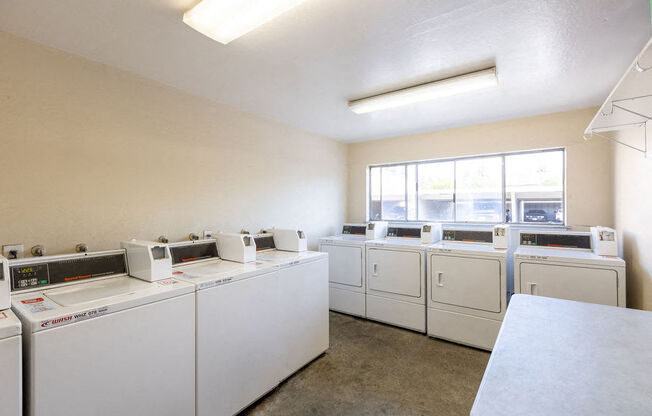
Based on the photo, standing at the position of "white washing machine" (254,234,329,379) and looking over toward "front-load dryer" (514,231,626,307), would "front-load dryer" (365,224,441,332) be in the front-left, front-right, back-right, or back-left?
front-left

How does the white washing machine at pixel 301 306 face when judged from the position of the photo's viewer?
facing the viewer and to the right of the viewer

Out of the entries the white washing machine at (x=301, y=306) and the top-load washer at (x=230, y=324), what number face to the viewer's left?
0

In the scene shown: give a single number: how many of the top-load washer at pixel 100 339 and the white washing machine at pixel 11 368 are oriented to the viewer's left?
0

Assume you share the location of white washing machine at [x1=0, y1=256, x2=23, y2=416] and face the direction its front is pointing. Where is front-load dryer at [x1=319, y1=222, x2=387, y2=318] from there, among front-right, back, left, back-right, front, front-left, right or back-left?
left

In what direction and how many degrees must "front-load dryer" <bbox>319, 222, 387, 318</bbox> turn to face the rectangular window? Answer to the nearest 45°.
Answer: approximately 135° to its left

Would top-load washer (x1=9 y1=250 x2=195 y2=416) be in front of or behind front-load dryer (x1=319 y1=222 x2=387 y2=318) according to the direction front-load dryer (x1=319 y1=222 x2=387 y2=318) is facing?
in front

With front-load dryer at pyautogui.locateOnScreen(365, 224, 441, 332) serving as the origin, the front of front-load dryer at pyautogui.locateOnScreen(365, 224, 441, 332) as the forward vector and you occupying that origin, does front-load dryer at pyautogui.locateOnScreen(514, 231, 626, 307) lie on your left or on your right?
on your left

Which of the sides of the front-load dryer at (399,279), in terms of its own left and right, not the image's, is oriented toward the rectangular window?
back

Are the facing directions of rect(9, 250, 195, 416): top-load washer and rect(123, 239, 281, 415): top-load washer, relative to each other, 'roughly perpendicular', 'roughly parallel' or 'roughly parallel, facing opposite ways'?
roughly parallel

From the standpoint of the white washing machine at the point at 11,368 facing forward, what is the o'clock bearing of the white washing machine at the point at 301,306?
the white washing machine at the point at 301,306 is roughly at 9 o'clock from the white washing machine at the point at 11,368.

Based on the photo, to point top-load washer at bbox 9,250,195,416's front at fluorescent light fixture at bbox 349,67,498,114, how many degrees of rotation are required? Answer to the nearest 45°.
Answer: approximately 45° to its left

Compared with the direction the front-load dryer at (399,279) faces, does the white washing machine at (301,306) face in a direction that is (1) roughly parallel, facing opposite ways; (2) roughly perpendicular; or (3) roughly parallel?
roughly perpendicular

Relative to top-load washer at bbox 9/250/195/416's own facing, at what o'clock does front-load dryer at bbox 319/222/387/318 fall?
The front-load dryer is roughly at 10 o'clock from the top-load washer.

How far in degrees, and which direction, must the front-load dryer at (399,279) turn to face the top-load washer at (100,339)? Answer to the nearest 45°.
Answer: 0° — it already faces it

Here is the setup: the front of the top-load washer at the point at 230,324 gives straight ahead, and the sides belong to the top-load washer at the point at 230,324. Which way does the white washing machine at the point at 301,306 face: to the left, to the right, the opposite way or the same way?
the same way

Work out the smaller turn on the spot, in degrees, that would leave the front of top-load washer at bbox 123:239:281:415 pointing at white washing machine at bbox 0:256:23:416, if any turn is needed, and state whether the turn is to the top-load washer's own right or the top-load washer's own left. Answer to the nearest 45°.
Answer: approximately 90° to the top-load washer's own right

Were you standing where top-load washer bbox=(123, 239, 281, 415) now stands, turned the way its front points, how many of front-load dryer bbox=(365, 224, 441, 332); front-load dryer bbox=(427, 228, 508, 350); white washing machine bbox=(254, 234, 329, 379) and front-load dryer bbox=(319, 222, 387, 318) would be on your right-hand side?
0

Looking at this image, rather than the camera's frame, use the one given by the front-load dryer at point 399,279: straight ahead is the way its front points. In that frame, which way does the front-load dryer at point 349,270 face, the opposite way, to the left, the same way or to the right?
the same way

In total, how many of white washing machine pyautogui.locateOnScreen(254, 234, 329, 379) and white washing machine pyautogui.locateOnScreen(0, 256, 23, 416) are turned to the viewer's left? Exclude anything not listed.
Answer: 0
